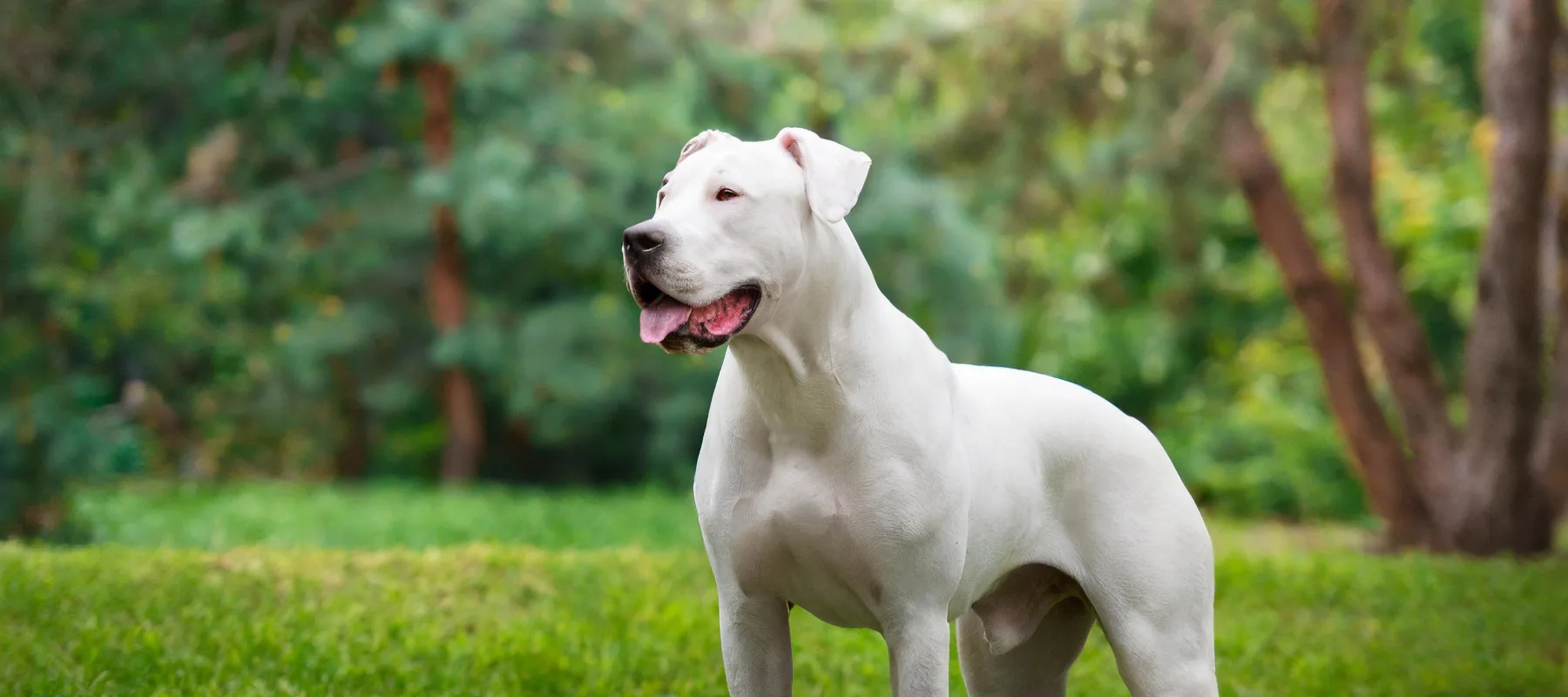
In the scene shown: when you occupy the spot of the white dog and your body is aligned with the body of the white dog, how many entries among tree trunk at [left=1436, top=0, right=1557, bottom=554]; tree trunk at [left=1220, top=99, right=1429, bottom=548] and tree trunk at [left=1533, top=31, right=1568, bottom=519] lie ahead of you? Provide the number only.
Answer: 0

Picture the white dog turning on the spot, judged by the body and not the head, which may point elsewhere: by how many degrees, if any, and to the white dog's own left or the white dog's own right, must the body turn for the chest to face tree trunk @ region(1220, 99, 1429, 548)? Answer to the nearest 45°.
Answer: approximately 135° to the white dog's own right

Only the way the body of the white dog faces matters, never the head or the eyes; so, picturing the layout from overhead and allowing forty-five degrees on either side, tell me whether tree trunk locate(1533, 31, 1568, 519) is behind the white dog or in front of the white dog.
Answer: behind

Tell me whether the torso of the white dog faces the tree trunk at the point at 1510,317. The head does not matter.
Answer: no

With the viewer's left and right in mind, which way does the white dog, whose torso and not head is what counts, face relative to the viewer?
facing the viewer and to the left of the viewer

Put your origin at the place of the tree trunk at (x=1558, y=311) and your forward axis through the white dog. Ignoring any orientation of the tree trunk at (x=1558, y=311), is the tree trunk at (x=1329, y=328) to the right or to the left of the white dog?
right

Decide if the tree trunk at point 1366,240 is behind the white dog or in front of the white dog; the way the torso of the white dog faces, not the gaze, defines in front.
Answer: behind
